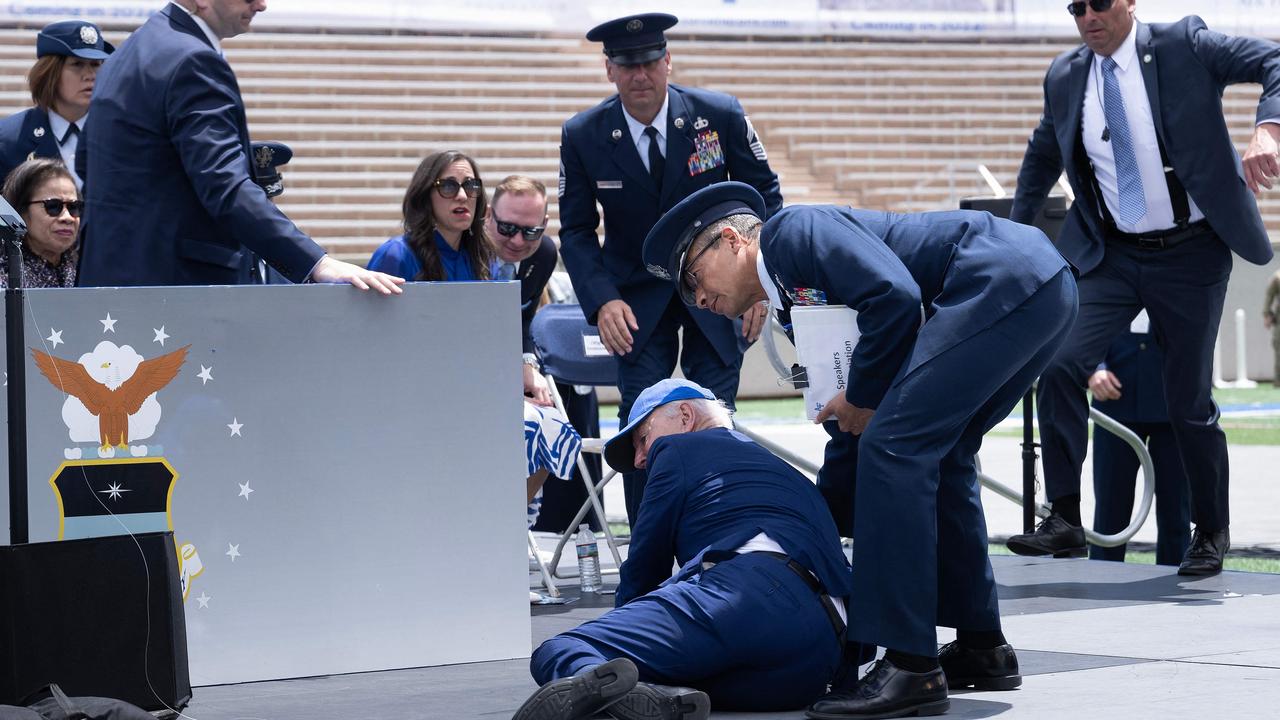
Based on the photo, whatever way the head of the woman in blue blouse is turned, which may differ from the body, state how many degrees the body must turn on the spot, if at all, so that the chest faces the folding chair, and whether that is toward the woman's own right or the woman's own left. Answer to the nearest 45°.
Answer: approximately 90° to the woman's own left

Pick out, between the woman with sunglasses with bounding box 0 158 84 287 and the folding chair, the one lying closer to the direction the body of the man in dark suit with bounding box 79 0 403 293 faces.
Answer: the folding chair

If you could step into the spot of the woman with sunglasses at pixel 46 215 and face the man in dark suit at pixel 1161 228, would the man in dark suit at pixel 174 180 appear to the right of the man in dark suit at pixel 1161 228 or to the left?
right

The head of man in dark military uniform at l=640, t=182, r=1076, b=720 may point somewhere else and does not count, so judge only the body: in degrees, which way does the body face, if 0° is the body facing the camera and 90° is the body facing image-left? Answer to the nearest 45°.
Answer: approximately 90°

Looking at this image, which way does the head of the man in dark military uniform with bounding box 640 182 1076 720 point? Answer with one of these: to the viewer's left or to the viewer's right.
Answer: to the viewer's left

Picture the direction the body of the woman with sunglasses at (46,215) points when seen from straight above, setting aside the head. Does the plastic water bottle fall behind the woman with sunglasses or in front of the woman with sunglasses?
in front

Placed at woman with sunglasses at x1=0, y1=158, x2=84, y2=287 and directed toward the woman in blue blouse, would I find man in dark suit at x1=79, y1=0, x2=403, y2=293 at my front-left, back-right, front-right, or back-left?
front-right

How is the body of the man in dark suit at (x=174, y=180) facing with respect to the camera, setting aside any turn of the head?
to the viewer's right

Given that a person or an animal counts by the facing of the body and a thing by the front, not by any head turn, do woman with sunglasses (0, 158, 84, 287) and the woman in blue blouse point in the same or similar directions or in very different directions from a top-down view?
same or similar directions

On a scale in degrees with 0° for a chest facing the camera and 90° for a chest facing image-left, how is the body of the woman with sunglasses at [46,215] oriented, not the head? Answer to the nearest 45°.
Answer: approximately 315°

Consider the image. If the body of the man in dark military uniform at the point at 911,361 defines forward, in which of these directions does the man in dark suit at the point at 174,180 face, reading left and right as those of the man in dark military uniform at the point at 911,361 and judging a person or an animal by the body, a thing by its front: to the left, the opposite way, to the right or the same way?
the opposite way

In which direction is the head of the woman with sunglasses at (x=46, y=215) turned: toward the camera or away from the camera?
toward the camera

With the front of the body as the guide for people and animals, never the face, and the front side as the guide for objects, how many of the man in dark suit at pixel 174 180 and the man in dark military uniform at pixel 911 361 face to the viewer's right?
1

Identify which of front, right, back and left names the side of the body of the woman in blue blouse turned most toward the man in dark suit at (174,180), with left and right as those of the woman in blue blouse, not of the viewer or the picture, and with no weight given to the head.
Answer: right

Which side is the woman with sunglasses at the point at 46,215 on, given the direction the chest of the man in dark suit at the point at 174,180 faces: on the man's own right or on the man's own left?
on the man's own left

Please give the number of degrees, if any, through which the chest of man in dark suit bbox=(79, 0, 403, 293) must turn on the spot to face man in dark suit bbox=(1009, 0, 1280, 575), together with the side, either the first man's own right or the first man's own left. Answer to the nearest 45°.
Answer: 0° — they already face them
